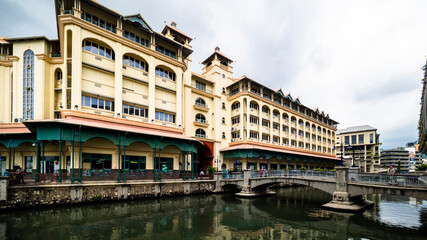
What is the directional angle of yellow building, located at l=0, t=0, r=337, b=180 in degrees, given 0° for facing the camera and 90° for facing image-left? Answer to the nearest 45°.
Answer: approximately 315°

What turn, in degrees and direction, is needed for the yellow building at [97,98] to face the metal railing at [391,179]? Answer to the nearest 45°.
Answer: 0° — it already faces it

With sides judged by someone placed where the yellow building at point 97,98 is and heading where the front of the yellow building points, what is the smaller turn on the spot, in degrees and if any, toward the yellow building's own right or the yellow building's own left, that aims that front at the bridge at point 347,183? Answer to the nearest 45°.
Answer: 0° — it already faces it
